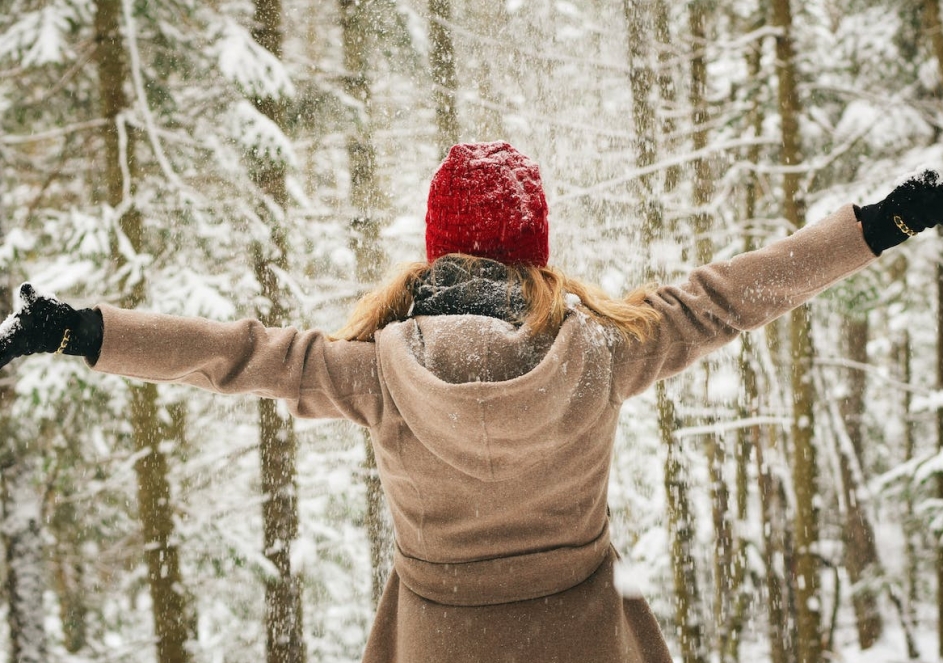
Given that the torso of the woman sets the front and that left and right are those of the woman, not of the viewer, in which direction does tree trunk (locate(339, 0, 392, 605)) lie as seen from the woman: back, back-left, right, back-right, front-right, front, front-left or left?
front

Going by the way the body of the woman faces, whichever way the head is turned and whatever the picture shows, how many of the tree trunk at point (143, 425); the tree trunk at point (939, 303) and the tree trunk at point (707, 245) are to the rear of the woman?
0

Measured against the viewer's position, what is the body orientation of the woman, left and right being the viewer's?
facing away from the viewer

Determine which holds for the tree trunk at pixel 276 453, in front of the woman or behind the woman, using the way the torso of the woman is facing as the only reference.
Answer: in front

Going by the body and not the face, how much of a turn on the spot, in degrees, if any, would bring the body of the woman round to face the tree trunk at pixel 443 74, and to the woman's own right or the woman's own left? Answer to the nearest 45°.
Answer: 0° — they already face it

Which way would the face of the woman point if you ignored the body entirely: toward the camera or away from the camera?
away from the camera

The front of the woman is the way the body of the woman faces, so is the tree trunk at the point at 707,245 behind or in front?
in front

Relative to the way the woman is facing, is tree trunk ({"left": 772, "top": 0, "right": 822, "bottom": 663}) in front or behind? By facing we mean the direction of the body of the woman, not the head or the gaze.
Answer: in front

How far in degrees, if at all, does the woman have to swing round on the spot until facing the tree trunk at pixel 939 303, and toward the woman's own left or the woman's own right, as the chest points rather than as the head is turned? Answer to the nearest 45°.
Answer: approximately 45° to the woman's own right

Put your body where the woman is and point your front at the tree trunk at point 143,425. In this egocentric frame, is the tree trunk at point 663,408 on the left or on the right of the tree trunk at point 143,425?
right

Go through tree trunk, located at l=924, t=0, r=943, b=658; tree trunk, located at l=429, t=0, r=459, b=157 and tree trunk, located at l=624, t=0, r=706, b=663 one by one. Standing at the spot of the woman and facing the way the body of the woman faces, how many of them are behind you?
0
